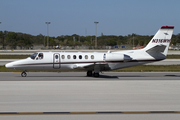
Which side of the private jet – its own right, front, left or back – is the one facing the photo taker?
left
